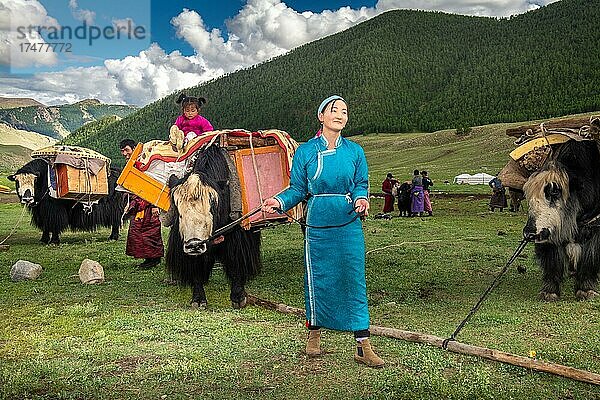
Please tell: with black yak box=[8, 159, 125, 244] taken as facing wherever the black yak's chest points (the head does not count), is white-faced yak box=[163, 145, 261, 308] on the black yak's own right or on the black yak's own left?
on the black yak's own left

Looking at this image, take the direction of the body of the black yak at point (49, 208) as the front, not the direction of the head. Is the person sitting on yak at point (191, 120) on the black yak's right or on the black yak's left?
on the black yak's left

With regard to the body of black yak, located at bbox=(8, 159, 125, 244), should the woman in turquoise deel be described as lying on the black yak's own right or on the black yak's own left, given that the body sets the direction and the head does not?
on the black yak's own left

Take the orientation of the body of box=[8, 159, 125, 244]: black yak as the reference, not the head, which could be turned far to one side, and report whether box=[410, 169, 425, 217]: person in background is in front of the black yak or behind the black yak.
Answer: behind

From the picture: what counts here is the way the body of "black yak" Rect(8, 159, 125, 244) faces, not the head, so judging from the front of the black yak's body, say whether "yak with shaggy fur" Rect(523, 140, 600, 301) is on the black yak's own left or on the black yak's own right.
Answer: on the black yak's own left

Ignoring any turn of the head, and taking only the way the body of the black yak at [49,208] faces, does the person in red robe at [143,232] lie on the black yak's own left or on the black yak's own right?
on the black yak's own left

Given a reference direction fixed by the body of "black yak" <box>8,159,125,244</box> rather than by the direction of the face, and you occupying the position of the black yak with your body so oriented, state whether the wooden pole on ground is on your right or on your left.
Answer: on your left

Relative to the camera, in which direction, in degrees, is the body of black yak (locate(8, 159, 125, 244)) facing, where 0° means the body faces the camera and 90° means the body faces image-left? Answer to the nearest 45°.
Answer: approximately 90°
